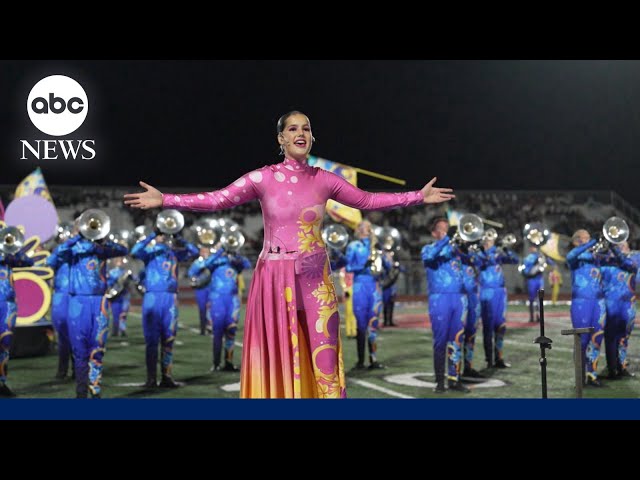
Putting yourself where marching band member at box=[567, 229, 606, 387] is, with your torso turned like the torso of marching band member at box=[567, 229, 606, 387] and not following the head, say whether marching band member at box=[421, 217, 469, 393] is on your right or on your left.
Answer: on your right

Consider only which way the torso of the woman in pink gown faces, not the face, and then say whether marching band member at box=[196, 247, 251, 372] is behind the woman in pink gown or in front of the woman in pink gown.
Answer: behind

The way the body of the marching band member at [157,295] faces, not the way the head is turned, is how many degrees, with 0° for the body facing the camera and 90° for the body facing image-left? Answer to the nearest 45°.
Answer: approximately 0°

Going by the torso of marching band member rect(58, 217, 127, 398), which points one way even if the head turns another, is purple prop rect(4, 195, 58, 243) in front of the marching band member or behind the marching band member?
behind

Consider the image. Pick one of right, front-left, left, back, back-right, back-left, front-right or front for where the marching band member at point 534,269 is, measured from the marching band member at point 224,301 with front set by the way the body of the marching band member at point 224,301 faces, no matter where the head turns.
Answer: back-left

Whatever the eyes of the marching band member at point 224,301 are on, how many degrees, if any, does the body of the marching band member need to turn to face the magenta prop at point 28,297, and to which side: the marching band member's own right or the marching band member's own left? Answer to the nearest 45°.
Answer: approximately 135° to the marching band member's own right

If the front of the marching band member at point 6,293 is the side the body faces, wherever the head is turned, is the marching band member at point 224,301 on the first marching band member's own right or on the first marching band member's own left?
on the first marching band member's own left
